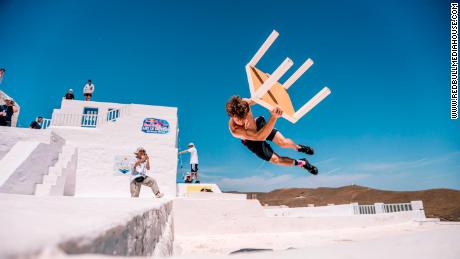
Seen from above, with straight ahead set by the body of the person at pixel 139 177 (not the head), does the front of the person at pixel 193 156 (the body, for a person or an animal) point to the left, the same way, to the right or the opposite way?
to the right

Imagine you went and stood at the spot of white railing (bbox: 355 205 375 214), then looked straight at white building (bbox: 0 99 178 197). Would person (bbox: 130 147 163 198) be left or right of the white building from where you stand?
left

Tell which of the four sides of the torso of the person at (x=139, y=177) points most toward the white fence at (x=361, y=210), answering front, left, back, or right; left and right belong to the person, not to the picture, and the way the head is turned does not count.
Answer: left

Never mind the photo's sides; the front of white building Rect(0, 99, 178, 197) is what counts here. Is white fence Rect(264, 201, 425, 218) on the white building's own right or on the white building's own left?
on the white building's own left

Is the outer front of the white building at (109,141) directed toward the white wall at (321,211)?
no

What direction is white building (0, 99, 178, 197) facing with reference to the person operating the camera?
facing the viewer

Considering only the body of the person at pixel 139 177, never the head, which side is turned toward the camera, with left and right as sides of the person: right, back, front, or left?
front

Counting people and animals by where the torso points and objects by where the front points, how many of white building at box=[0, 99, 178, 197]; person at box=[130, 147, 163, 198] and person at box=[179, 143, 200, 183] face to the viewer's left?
1

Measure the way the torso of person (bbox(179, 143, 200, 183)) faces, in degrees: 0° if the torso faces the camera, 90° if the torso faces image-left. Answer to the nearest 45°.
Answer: approximately 90°
